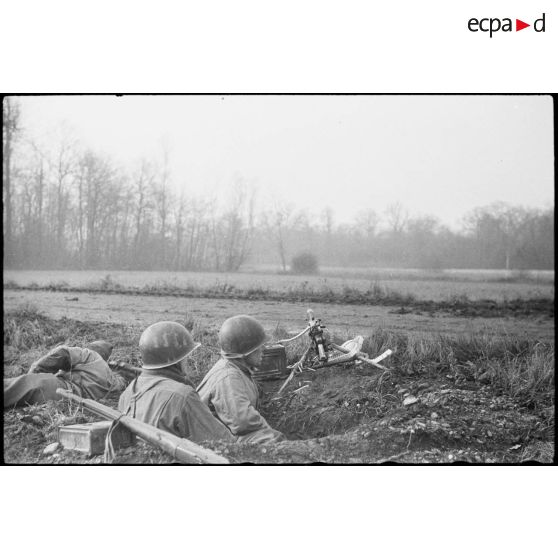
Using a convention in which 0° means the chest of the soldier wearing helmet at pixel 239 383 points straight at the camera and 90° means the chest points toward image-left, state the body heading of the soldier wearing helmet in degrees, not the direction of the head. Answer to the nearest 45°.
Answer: approximately 225°

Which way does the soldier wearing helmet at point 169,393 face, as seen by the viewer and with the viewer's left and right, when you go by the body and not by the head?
facing away from the viewer and to the right of the viewer

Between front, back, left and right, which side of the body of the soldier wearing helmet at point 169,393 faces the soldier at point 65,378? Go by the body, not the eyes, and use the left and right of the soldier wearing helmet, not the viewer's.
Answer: left
